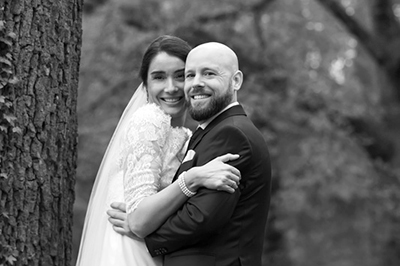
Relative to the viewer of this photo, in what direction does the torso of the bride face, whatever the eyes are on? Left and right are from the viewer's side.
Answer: facing to the right of the viewer

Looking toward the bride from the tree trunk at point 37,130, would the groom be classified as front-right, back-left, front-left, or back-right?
front-right

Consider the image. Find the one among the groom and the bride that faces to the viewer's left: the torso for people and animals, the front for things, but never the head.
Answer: the groom

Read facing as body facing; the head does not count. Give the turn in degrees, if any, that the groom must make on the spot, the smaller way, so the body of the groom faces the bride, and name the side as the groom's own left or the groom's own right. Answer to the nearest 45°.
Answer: approximately 45° to the groom's own right

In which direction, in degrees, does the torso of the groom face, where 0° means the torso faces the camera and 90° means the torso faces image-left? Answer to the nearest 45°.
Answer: approximately 90°

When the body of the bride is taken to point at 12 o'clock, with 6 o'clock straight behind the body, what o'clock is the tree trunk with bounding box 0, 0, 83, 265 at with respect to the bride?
The tree trunk is roughly at 6 o'clock from the bride.
